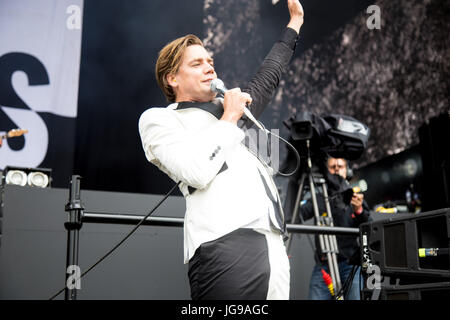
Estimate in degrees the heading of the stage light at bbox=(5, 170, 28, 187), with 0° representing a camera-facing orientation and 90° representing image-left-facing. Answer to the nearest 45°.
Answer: approximately 0°

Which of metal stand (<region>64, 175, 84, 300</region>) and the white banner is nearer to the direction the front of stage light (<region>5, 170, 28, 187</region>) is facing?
the metal stand

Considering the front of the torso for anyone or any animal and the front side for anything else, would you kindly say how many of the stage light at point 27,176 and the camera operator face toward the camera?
2

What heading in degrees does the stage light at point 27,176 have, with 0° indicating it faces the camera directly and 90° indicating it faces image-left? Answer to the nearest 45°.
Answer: approximately 0°

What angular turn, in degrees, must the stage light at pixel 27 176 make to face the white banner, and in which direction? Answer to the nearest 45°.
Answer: approximately 180°
